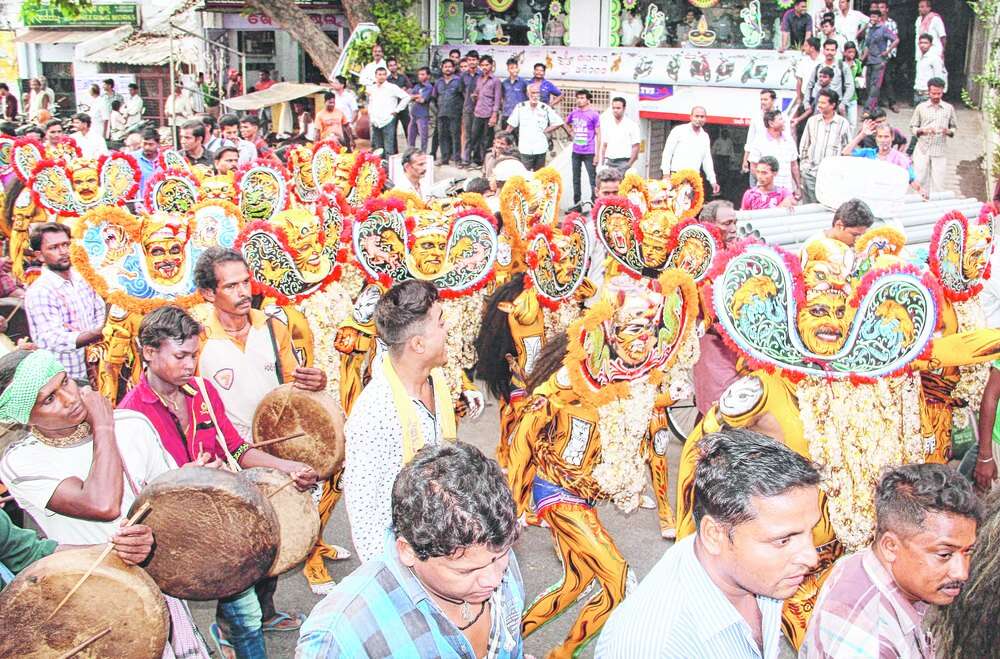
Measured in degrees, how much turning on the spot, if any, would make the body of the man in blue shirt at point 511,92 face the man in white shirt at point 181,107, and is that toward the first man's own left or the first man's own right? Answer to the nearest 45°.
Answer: approximately 135° to the first man's own right

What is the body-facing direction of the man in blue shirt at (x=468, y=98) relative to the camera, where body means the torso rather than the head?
toward the camera

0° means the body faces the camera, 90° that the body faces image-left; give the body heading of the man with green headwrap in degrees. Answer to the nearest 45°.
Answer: approximately 315°

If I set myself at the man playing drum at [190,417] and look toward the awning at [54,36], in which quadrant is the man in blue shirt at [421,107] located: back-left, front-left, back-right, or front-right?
front-right

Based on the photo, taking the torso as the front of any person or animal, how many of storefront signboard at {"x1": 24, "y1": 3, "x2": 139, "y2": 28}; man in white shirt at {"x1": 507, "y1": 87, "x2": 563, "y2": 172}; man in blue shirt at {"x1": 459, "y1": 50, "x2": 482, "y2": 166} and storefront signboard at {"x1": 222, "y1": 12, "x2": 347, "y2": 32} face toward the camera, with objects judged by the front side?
4

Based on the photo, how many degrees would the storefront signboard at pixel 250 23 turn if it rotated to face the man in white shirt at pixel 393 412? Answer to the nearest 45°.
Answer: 0° — it already faces them

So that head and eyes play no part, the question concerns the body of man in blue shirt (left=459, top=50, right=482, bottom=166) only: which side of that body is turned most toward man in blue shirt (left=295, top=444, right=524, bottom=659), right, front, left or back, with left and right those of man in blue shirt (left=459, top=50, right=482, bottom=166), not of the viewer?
front

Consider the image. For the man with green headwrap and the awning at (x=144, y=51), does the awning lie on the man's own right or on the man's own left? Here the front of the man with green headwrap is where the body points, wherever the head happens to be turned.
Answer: on the man's own left

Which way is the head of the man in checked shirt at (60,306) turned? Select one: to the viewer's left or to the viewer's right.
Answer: to the viewer's right

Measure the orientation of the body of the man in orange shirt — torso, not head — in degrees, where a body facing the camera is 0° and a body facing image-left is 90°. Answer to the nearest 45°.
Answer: approximately 0°

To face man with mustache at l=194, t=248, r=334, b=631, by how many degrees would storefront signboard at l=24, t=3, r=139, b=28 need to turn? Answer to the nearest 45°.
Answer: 0° — it already faces them

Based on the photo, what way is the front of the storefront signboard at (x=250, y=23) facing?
toward the camera

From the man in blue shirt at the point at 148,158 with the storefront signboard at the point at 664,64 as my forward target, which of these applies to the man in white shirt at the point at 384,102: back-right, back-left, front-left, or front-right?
front-left

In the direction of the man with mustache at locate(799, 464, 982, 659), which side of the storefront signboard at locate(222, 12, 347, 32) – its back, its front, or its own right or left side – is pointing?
front

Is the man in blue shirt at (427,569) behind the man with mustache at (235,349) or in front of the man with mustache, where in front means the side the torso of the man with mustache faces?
in front
